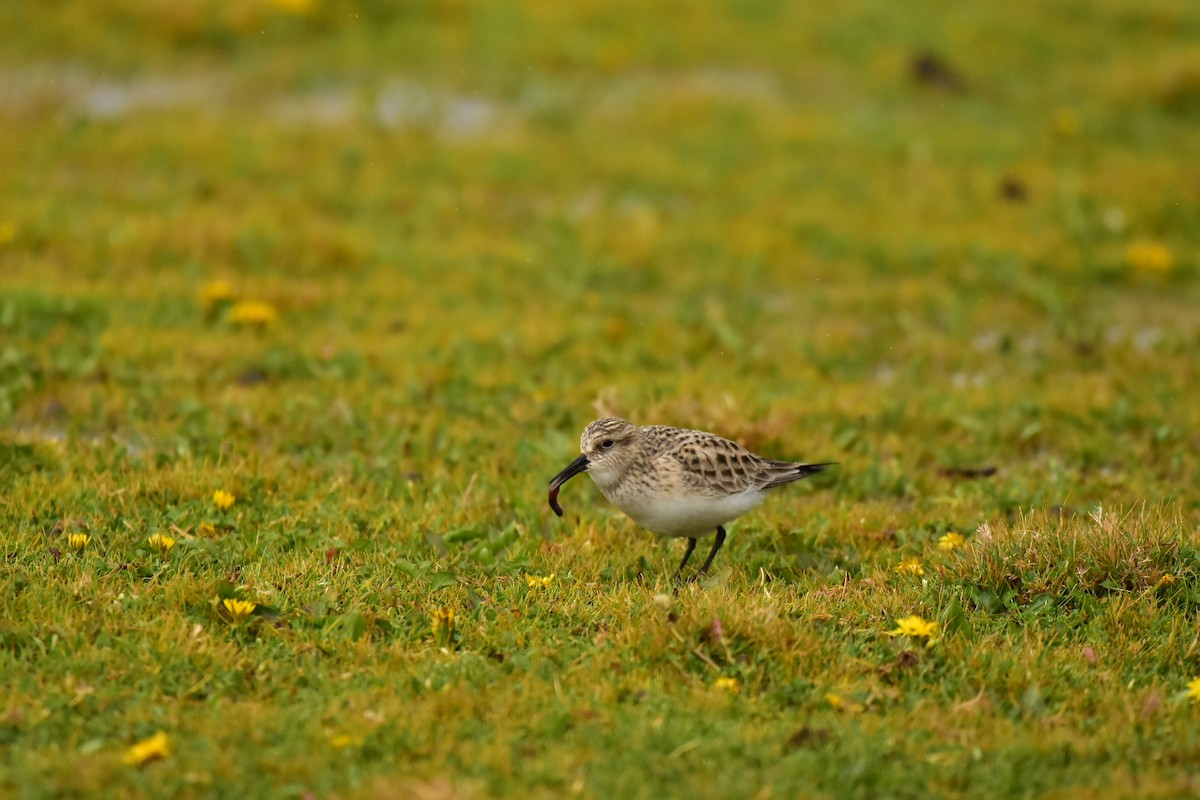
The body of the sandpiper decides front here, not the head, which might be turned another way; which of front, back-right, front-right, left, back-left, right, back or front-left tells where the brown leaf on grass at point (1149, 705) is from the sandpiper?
back-left

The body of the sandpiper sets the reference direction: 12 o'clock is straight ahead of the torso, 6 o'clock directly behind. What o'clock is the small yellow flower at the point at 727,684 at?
The small yellow flower is roughly at 9 o'clock from the sandpiper.

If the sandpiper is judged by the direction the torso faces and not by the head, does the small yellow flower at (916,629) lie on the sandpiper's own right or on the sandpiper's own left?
on the sandpiper's own left

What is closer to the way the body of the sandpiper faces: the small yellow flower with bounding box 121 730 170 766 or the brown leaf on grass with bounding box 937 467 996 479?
the small yellow flower

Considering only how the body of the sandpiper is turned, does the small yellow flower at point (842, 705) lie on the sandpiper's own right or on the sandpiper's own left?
on the sandpiper's own left

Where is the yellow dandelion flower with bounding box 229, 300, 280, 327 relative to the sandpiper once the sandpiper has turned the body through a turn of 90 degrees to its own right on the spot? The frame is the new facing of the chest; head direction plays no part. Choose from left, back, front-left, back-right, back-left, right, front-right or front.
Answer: front-left

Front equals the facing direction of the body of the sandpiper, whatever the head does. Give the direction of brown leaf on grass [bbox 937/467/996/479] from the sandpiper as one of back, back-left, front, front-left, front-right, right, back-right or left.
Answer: back-right

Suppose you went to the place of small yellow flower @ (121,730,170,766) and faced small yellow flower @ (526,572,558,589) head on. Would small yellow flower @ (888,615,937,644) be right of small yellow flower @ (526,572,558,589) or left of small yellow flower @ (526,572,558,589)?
right

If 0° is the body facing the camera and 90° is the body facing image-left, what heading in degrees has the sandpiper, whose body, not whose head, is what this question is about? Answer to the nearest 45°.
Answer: approximately 90°

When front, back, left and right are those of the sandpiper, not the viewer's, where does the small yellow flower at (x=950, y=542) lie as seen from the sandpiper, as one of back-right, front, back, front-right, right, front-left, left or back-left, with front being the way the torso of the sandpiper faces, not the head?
back

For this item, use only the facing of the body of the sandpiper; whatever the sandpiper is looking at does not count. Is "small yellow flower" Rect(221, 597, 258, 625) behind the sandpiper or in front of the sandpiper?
in front

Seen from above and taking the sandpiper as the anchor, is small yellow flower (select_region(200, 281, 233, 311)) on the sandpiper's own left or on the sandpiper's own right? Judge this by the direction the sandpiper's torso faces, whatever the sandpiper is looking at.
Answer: on the sandpiper's own right
